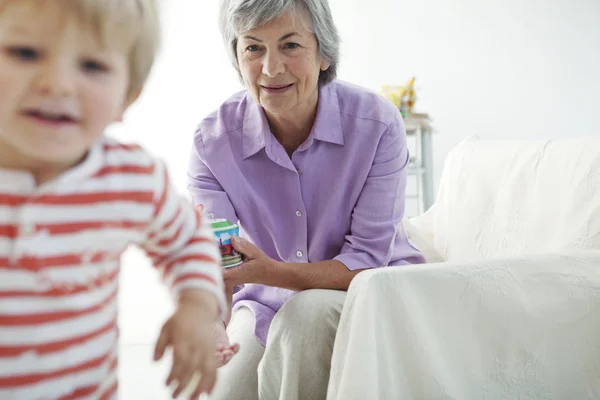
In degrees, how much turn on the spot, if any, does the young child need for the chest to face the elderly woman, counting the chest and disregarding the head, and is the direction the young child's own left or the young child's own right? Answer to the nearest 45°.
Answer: approximately 135° to the young child's own left

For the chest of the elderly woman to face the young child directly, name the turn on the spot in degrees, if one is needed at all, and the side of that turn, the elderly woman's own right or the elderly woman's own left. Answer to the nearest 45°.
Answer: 0° — they already face them

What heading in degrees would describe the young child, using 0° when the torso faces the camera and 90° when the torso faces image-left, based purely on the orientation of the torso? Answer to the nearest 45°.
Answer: approximately 0°

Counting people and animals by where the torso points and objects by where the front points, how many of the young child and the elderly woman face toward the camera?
2

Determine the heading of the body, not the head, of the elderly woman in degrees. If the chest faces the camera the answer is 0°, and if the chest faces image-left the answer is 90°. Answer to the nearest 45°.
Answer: approximately 0°
